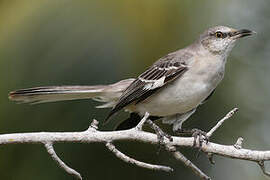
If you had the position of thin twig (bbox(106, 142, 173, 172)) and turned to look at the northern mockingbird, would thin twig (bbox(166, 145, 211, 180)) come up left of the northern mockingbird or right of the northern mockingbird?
right

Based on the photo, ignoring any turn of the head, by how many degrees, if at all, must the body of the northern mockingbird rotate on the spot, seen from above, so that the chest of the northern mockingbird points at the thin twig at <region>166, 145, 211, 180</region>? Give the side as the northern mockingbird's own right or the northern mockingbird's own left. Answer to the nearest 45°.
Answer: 0° — it already faces it

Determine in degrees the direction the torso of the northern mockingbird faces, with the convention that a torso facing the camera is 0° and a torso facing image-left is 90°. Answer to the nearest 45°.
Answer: approximately 270°
